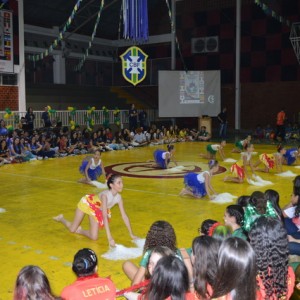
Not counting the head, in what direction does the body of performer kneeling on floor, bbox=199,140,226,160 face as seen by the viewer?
to the viewer's right

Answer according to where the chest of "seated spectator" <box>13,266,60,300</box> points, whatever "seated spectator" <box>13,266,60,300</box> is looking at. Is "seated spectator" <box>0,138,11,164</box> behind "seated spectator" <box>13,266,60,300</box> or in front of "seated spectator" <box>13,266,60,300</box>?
in front

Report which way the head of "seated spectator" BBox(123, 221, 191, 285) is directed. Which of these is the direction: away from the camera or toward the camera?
away from the camera

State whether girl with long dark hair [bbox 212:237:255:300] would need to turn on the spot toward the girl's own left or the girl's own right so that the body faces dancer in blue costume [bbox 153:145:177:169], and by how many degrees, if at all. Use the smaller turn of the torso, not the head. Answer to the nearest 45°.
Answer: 0° — they already face them

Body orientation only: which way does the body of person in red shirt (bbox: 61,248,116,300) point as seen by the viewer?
away from the camera

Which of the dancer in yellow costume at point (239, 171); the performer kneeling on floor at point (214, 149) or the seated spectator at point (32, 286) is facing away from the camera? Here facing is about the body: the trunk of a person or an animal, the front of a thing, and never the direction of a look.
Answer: the seated spectator
